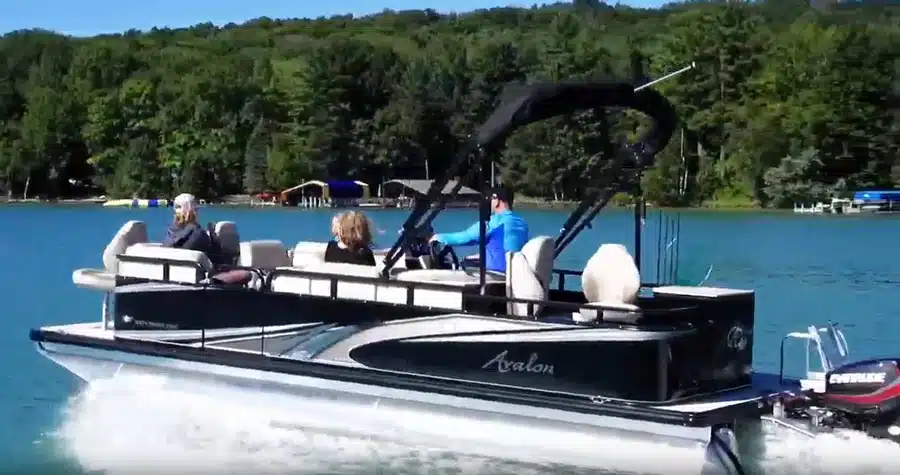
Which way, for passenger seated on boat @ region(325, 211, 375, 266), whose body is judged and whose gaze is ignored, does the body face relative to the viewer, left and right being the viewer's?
facing away from the viewer

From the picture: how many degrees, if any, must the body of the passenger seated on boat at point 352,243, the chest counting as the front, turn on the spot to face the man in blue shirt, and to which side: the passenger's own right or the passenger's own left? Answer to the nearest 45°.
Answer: approximately 90° to the passenger's own right

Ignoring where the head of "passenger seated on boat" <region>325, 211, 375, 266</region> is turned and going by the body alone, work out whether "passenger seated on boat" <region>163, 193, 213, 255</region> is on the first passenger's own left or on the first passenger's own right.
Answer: on the first passenger's own left

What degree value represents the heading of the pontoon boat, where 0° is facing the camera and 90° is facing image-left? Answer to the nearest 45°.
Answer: approximately 135°
